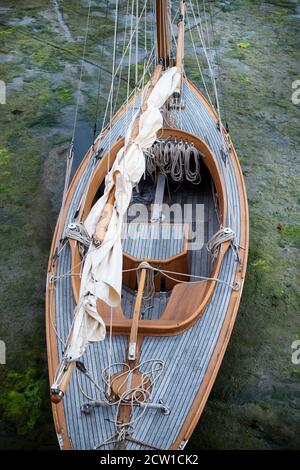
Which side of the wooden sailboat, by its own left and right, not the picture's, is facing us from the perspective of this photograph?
back

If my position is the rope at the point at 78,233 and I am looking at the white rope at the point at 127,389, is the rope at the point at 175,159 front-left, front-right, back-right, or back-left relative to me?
back-left
